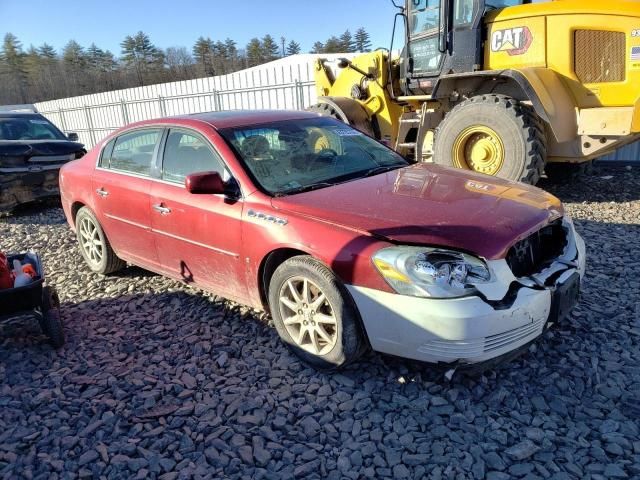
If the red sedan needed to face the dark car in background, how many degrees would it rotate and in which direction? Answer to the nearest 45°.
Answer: approximately 180°

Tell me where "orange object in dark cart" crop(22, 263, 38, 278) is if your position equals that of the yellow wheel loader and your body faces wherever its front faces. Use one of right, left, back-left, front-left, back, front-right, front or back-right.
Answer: left

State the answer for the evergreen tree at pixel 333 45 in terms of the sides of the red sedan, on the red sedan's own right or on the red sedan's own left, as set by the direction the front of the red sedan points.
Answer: on the red sedan's own left

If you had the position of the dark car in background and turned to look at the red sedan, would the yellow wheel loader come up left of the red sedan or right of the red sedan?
left

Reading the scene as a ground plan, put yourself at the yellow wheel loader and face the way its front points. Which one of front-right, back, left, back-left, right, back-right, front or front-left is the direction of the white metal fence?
front

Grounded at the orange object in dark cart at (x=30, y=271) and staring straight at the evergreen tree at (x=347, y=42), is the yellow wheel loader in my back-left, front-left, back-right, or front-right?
front-right

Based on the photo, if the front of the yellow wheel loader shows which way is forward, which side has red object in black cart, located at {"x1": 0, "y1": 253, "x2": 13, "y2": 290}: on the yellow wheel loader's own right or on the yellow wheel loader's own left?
on the yellow wheel loader's own left

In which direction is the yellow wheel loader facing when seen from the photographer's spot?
facing away from the viewer and to the left of the viewer

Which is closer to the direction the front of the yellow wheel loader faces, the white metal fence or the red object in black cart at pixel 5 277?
the white metal fence

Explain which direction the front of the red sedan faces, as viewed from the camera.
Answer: facing the viewer and to the right of the viewer

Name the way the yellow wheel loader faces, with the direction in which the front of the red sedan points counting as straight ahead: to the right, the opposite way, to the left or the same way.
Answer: the opposite way

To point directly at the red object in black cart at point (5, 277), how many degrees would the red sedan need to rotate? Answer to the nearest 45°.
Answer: approximately 135° to its right

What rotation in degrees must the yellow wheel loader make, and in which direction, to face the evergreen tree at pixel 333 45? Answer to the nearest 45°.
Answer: approximately 45° to its right

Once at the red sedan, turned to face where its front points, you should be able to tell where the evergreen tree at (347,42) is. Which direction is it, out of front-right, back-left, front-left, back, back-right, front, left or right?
back-left

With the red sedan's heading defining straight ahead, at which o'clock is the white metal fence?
The white metal fence is roughly at 7 o'clock from the red sedan.
